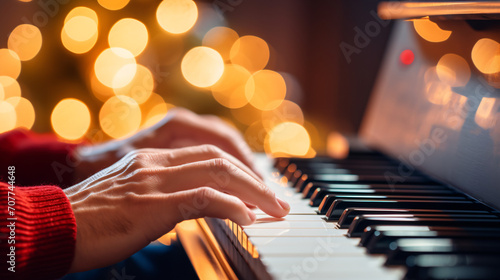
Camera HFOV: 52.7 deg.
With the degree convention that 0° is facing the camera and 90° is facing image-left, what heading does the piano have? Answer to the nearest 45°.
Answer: approximately 90°
